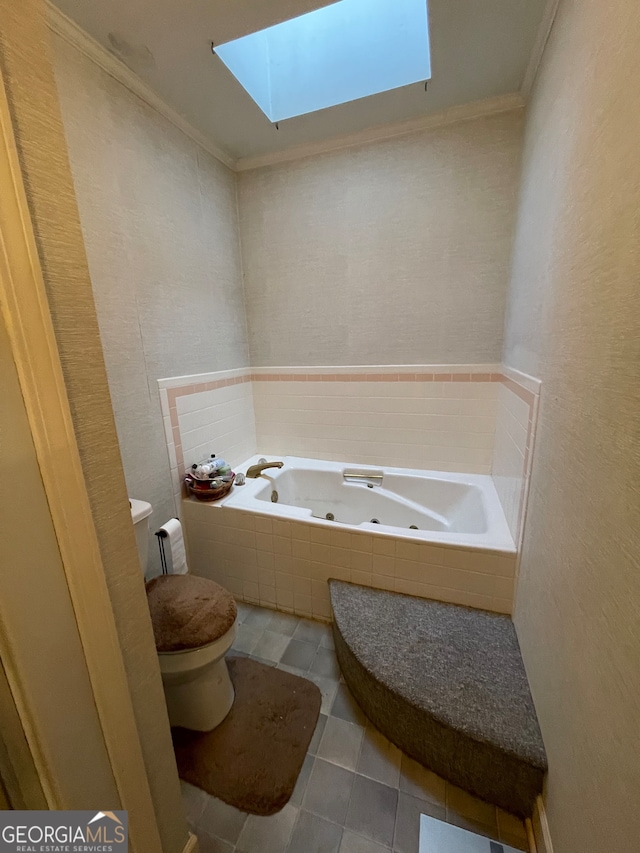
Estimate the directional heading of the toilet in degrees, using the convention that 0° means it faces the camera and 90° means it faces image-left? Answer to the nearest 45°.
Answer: approximately 315°
